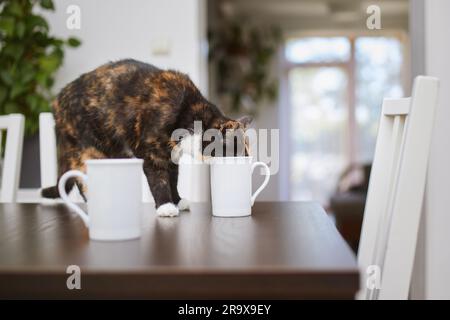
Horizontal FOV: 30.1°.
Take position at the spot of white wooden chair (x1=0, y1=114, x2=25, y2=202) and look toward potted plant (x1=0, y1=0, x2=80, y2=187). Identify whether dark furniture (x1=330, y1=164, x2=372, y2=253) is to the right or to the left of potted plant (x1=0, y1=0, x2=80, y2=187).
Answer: right

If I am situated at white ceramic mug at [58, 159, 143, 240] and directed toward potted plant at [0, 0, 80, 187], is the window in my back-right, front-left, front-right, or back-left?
front-right

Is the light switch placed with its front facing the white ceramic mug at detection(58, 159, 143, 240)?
yes

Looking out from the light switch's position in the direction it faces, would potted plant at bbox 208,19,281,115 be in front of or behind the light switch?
behind

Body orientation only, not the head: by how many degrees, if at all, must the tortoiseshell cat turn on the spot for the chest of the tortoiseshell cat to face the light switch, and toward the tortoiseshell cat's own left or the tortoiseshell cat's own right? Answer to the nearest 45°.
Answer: approximately 90° to the tortoiseshell cat's own left

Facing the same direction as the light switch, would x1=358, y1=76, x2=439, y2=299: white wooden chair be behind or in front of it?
in front

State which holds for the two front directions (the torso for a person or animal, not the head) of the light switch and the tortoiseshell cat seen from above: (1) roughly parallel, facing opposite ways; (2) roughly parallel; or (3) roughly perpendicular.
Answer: roughly perpendicular

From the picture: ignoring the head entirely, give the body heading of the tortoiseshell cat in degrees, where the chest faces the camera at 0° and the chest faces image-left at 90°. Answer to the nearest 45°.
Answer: approximately 270°

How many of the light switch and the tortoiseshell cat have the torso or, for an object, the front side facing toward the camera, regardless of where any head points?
1

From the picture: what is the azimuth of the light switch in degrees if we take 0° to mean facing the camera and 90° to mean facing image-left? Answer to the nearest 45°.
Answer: approximately 0°

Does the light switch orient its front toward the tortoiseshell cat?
yes

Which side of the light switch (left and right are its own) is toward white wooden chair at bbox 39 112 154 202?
front
